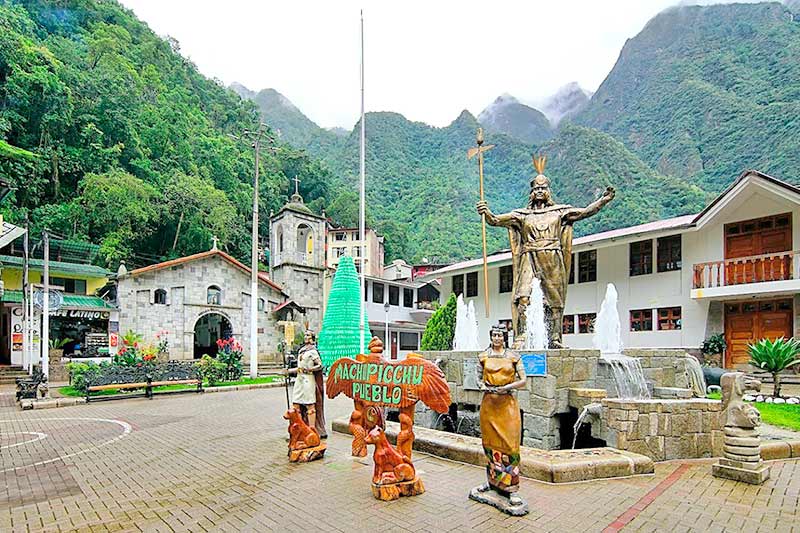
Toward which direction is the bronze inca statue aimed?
toward the camera

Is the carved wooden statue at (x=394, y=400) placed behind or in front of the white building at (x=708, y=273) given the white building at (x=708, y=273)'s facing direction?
in front

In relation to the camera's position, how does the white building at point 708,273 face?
facing the viewer and to the left of the viewer

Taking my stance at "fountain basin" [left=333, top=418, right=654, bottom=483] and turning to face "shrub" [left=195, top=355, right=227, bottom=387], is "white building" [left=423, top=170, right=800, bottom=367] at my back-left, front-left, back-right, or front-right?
front-right

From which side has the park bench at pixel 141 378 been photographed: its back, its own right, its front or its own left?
front

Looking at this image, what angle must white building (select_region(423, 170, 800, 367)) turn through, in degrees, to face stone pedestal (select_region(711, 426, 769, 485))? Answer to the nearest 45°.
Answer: approximately 45° to its left

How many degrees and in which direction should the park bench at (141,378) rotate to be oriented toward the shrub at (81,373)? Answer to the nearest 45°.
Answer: approximately 135° to its right

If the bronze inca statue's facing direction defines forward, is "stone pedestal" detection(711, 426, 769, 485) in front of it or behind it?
in front

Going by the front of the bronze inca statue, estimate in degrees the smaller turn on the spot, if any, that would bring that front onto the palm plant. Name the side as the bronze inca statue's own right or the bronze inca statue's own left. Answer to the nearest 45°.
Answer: approximately 135° to the bronze inca statue's own left

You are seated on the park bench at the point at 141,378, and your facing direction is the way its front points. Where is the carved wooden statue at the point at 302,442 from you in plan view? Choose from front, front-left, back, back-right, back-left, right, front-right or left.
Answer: front

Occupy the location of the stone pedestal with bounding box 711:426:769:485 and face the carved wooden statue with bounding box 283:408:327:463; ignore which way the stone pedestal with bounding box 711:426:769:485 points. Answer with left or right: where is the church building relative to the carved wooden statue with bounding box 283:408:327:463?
right

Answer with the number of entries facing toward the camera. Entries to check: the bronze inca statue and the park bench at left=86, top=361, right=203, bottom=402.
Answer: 2

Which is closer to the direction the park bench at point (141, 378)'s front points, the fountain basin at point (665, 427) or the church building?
the fountain basin
